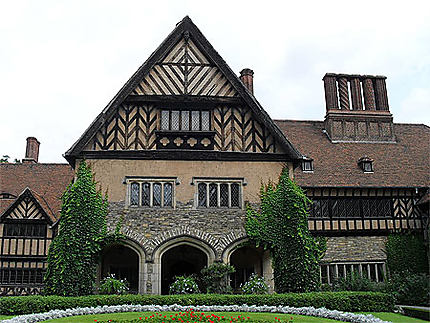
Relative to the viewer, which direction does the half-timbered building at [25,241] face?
toward the camera

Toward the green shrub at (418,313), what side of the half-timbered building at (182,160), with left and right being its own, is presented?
left

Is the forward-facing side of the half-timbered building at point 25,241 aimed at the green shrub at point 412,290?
no

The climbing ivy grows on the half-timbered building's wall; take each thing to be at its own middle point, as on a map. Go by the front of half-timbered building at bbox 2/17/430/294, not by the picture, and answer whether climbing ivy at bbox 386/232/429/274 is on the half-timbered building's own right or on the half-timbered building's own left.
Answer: on the half-timbered building's own left

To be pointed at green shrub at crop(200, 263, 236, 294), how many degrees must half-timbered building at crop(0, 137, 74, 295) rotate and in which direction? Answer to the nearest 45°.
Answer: approximately 45° to its left
